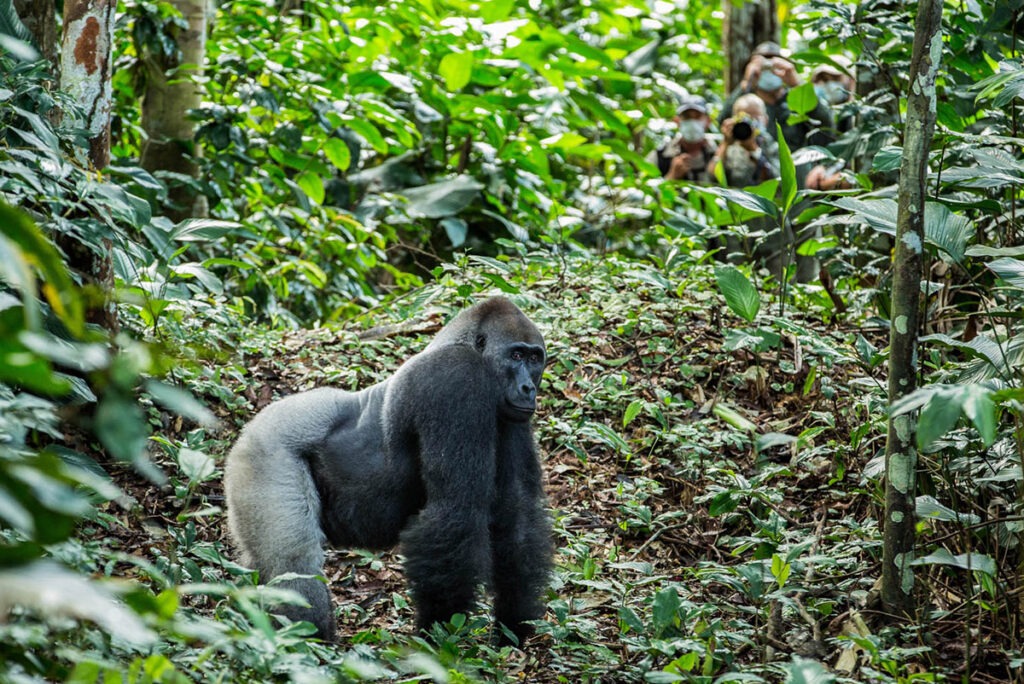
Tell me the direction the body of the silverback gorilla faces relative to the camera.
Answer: to the viewer's right

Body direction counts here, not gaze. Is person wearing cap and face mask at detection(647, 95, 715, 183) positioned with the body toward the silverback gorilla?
yes

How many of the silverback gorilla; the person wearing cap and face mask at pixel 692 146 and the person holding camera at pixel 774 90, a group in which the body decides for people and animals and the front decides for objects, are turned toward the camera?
2

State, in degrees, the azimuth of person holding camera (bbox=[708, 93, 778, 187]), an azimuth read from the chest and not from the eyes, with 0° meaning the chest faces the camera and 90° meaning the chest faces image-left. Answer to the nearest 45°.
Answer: approximately 0°

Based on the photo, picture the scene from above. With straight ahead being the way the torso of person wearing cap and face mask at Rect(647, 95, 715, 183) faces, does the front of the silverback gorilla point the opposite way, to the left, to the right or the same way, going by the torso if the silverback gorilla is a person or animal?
to the left

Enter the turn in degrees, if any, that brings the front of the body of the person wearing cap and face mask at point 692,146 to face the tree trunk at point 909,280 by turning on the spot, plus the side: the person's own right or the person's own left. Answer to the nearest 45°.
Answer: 0° — they already face it
